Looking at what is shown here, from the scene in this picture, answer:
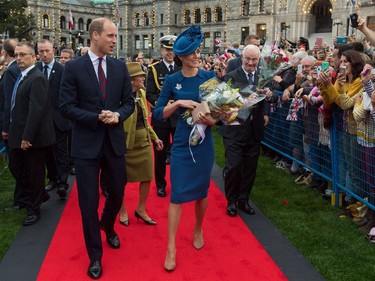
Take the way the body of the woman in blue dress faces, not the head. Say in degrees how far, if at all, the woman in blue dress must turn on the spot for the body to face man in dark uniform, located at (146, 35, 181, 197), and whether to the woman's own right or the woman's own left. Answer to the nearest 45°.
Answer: approximately 180°

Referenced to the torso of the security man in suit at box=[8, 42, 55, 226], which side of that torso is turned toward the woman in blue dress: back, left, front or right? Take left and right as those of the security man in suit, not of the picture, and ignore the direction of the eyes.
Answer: left

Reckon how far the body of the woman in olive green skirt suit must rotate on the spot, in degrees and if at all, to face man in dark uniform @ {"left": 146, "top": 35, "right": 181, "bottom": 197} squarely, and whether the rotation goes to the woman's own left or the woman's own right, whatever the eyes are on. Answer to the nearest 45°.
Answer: approximately 135° to the woman's own left

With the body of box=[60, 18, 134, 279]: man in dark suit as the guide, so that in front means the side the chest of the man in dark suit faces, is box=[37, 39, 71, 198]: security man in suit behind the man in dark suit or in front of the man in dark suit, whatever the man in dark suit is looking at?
behind
